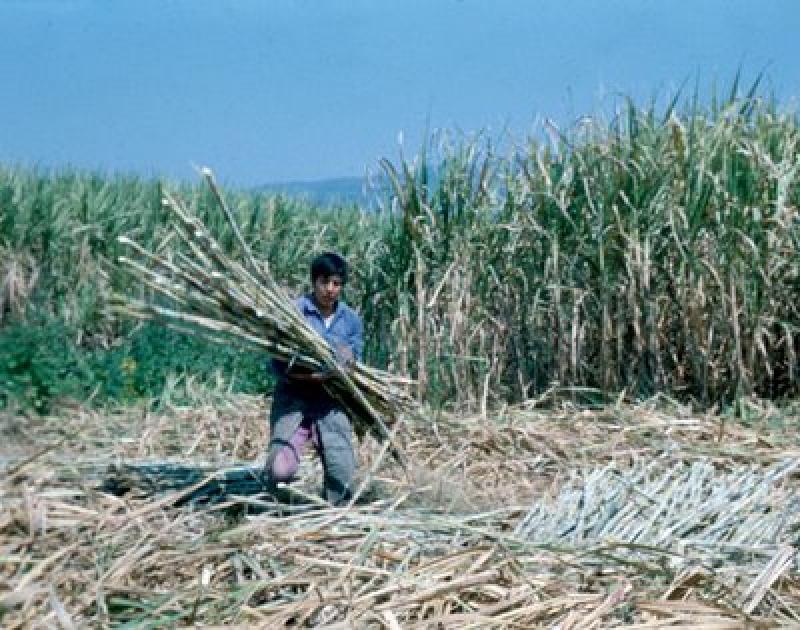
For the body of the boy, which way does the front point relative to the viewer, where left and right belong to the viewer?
facing the viewer
